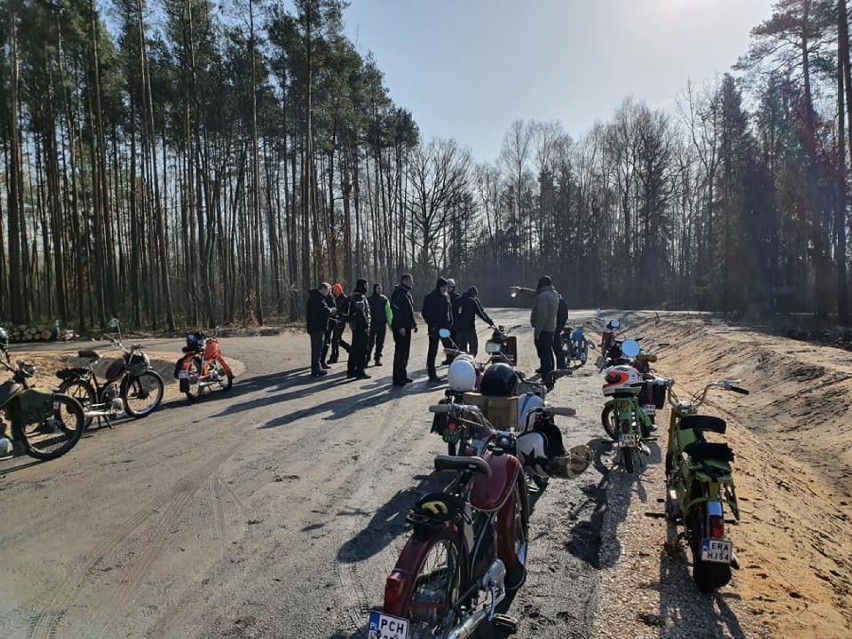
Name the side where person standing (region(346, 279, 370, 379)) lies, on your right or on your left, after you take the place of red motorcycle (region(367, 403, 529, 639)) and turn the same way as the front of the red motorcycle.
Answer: on your left

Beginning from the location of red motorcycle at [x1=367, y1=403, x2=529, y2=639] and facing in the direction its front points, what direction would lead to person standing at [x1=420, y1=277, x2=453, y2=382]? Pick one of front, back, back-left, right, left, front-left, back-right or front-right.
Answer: front-left

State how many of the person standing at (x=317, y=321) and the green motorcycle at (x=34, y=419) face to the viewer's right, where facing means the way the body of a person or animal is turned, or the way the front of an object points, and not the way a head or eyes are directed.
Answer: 2

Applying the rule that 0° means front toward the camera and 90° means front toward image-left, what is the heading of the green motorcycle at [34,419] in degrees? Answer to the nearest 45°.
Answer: approximately 270°

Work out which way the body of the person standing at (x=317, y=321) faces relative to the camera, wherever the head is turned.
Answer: to the viewer's right

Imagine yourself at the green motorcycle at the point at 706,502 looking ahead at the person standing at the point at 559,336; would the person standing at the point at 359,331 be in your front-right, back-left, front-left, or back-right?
front-left

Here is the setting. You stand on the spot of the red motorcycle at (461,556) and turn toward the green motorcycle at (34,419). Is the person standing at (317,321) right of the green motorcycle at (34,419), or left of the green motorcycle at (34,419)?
right

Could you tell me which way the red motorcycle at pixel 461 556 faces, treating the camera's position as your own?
facing away from the viewer and to the right of the viewer
